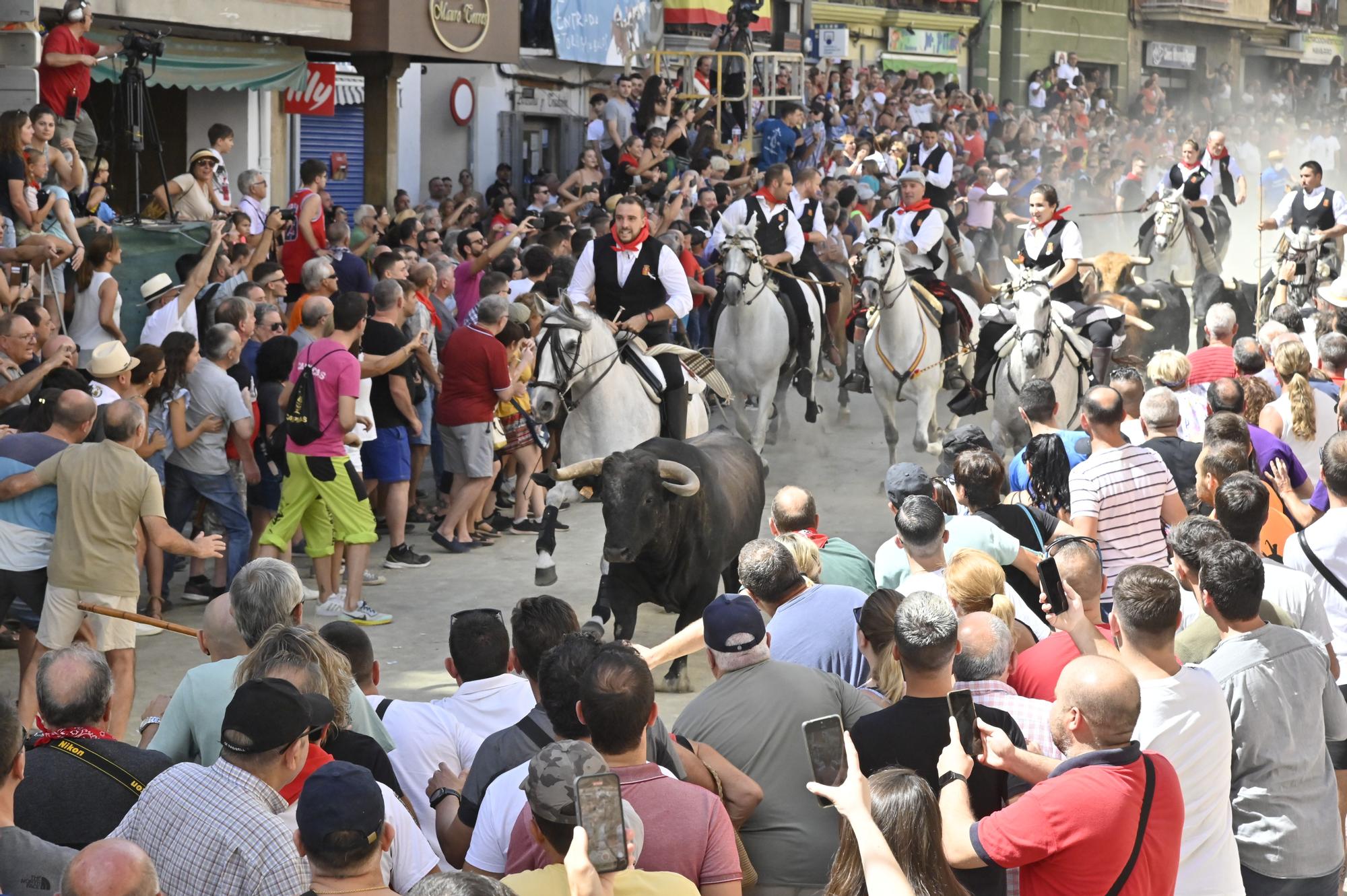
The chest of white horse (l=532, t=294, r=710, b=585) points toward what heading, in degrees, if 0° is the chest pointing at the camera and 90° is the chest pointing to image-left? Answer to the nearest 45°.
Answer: approximately 45°

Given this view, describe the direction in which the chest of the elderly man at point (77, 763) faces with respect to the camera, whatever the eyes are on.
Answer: away from the camera

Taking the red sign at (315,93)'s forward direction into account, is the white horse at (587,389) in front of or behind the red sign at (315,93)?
in front

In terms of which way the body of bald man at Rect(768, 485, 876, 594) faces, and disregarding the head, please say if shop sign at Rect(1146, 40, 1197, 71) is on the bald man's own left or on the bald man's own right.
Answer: on the bald man's own right

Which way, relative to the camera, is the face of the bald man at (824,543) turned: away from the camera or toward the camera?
away from the camera

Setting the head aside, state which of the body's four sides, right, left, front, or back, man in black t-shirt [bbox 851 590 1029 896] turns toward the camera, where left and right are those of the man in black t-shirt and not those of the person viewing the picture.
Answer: back

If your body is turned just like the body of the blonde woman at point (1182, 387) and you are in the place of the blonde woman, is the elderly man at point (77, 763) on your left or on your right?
on your left

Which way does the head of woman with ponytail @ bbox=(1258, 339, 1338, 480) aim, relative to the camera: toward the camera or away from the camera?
away from the camera

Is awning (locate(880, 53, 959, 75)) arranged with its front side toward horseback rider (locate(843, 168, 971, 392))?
yes

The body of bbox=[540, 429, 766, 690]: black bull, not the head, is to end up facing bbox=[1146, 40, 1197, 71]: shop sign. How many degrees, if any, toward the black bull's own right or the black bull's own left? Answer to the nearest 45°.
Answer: approximately 135° to the black bull's own right

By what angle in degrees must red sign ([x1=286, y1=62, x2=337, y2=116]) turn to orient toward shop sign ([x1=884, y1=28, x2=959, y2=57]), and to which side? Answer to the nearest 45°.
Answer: approximately 135° to its left

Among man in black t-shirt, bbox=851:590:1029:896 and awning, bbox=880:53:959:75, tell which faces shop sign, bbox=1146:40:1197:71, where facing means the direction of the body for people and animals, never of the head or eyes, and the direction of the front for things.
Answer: the man in black t-shirt
